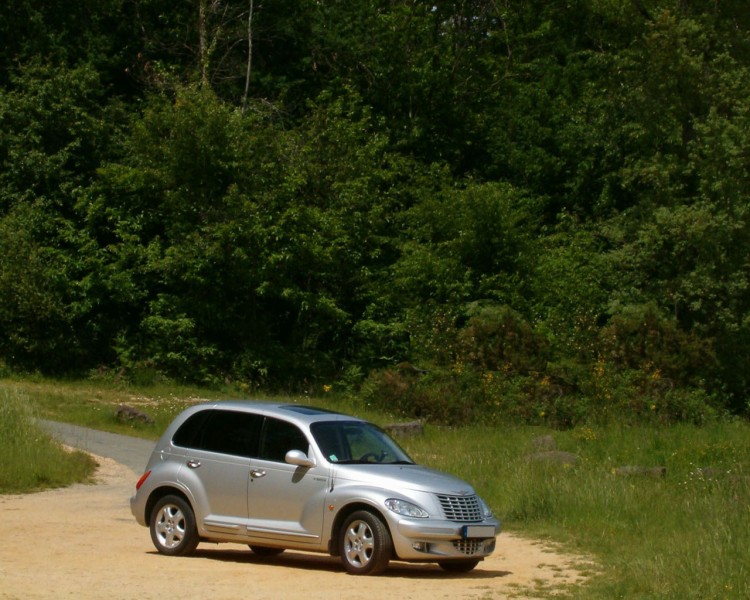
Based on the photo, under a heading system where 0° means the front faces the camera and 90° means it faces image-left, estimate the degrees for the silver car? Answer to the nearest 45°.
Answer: approximately 315°
